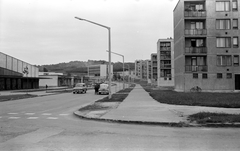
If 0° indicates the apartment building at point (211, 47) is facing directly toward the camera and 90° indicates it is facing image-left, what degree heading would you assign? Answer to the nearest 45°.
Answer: approximately 0°
